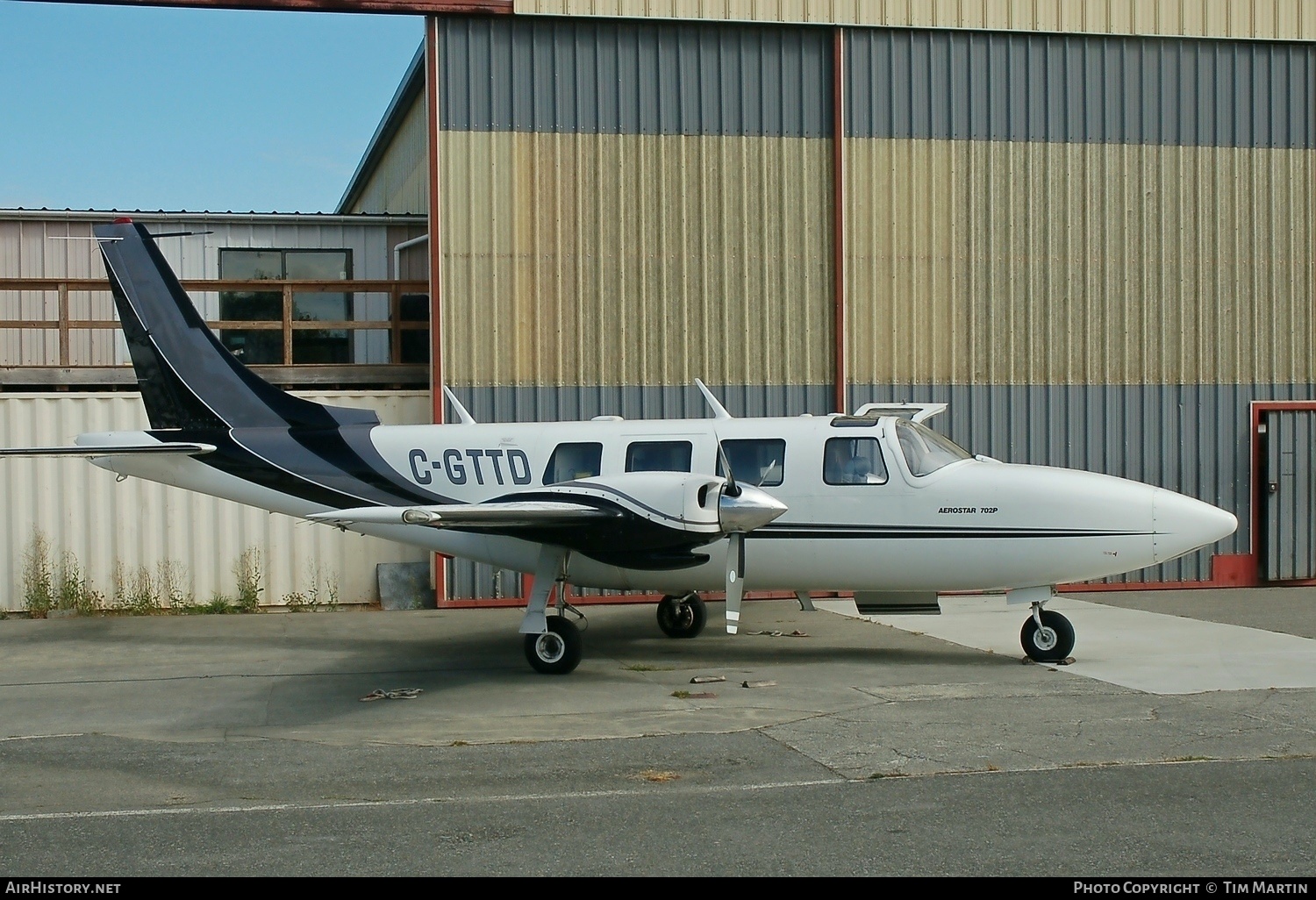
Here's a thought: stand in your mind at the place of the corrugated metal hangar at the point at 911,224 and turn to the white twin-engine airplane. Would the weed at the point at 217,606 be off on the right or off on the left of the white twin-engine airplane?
right

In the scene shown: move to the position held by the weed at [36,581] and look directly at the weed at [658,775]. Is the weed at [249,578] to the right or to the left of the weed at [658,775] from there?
left

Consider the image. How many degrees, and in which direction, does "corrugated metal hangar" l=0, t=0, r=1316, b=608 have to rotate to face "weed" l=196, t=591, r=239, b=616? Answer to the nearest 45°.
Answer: approximately 90° to its right

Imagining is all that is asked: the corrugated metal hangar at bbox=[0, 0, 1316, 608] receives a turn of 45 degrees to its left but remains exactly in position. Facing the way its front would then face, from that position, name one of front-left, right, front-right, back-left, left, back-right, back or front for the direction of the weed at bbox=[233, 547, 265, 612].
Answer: back-right

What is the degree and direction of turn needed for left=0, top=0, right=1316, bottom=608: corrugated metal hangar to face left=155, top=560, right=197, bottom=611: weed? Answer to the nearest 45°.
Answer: approximately 90° to its right

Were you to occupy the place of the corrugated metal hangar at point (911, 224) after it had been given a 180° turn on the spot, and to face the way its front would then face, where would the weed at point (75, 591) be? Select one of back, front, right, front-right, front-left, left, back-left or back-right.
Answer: left

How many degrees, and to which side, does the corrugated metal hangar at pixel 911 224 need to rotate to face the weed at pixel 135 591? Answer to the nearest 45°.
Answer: approximately 90° to its right

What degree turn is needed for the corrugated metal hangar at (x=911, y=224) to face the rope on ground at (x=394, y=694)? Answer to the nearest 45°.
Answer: approximately 45° to its right

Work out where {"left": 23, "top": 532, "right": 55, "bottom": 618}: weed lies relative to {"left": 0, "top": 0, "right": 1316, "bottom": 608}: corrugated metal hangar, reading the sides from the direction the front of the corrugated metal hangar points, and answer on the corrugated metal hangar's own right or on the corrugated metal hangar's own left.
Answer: on the corrugated metal hangar's own right

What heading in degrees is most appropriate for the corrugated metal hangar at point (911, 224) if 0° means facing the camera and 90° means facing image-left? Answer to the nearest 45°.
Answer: approximately 0°

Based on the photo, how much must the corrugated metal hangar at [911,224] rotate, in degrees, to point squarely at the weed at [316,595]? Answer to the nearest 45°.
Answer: approximately 90° to its right

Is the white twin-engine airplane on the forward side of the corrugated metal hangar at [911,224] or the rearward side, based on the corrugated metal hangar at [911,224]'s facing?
on the forward side
